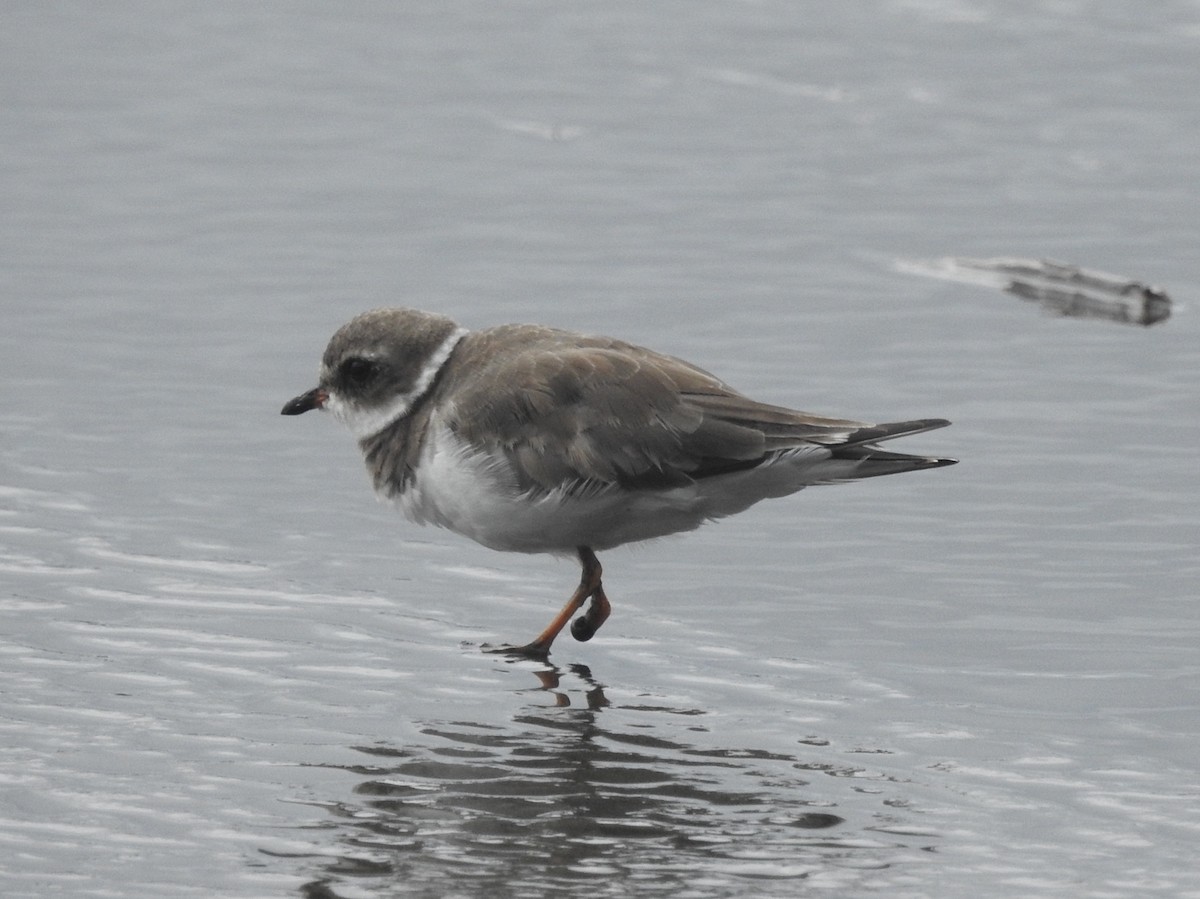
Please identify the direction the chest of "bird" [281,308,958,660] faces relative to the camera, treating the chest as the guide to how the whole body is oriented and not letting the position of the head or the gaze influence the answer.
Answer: to the viewer's left

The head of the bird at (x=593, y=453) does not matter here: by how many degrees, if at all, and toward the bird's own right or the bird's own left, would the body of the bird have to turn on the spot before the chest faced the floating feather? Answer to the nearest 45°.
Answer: approximately 135° to the bird's own right
